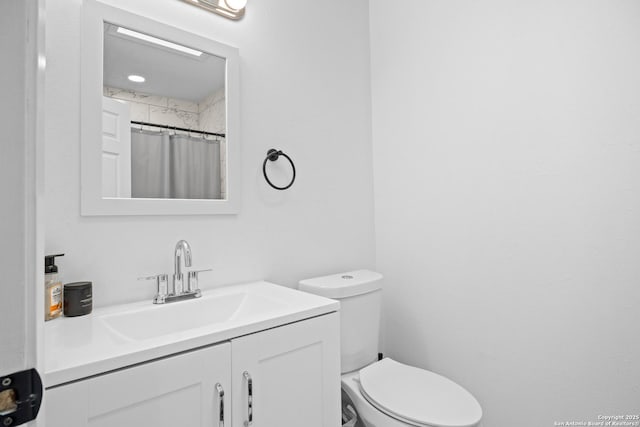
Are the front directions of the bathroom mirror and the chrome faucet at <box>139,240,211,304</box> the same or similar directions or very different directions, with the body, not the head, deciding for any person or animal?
same or similar directions

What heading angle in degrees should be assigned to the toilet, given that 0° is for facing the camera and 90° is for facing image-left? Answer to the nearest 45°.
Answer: approximately 315°

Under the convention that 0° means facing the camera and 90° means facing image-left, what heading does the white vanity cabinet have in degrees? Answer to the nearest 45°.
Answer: approximately 315°

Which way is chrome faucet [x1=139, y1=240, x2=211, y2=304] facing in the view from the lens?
facing the viewer and to the right of the viewer

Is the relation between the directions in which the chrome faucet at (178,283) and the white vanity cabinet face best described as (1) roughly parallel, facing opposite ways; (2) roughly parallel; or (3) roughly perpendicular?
roughly parallel

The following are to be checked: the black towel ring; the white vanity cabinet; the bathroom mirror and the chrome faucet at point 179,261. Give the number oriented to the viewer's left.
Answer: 0

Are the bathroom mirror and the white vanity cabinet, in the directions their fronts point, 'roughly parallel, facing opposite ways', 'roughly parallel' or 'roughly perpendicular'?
roughly parallel

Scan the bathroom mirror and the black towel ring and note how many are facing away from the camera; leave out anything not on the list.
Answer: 0

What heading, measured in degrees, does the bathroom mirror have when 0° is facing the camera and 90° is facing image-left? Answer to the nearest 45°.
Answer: approximately 315°
